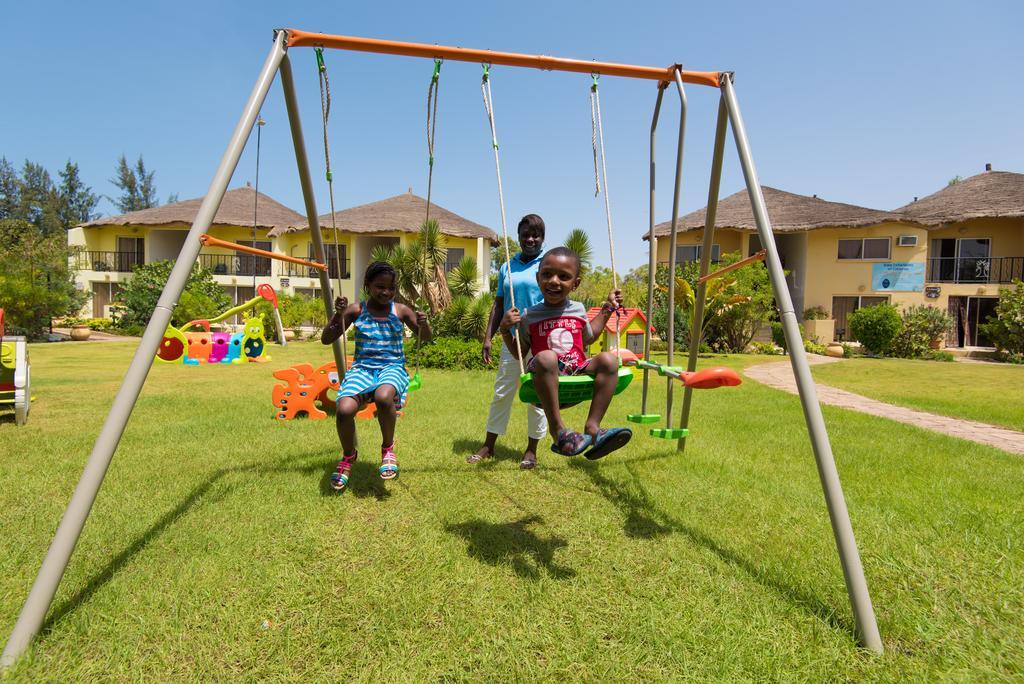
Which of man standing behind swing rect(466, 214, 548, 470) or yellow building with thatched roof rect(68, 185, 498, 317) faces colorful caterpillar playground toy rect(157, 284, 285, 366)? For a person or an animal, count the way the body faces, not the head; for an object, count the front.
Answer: the yellow building with thatched roof

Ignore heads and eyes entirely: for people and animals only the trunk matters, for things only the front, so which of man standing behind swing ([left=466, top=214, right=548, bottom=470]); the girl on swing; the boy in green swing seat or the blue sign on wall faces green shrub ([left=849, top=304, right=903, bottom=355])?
the blue sign on wall

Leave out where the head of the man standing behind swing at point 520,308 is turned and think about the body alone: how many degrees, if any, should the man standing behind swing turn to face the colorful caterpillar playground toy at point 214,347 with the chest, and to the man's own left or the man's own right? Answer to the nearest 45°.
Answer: approximately 135° to the man's own right

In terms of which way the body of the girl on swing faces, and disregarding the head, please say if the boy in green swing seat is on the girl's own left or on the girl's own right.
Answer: on the girl's own left

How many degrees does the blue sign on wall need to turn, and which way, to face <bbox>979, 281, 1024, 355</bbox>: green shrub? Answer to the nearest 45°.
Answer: approximately 45° to its left

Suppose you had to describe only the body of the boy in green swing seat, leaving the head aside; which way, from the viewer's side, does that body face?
toward the camera

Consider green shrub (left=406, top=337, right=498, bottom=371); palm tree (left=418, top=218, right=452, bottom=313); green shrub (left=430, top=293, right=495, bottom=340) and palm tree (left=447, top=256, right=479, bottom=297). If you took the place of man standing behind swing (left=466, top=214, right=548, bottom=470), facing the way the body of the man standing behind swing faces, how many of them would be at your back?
4

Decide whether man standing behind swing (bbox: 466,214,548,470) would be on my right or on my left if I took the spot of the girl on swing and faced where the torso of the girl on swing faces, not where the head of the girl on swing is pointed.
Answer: on my left

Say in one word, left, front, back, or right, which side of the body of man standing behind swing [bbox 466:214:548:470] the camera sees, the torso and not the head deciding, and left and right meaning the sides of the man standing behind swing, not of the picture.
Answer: front

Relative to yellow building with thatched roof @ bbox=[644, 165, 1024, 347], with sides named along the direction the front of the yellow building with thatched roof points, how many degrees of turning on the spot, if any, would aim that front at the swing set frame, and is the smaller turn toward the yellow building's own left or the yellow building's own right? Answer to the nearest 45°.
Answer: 0° — it already faces it

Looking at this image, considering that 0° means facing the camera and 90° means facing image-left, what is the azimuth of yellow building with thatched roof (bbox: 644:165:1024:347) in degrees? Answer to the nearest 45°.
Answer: approximately 0°

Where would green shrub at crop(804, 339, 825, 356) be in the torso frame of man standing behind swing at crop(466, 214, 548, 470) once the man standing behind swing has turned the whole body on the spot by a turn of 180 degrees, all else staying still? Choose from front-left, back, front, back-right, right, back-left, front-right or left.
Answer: front-right

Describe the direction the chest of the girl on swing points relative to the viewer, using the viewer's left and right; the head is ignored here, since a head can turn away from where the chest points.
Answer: facing the viewer
